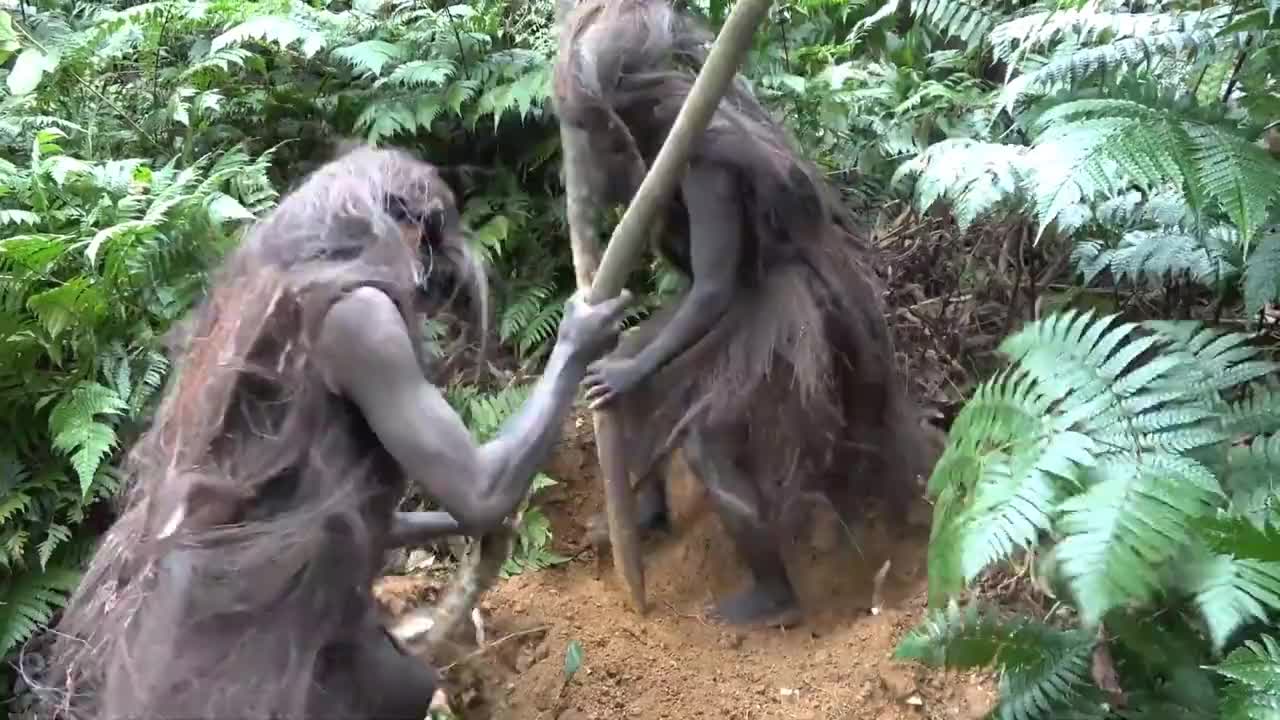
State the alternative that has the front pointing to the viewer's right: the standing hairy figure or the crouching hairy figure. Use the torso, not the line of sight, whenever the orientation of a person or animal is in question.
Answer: the crouching hairy figure

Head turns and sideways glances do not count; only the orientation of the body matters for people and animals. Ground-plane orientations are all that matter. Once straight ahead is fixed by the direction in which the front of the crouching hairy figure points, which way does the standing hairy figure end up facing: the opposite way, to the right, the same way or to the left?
the opposite way

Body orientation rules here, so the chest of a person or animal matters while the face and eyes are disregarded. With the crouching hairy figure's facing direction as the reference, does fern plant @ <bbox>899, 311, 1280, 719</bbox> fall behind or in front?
in front

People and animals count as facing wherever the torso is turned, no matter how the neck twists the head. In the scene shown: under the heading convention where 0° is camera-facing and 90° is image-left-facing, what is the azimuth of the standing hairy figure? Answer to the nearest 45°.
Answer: approximately 90°

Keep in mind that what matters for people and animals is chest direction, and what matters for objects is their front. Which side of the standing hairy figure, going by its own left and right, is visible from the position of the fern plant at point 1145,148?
back

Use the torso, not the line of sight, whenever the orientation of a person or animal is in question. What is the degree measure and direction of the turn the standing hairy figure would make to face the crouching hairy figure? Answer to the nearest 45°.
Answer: approximately 45° to its left

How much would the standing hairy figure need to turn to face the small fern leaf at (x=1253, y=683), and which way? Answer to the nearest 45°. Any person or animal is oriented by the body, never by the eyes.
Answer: approximately 135° to its left

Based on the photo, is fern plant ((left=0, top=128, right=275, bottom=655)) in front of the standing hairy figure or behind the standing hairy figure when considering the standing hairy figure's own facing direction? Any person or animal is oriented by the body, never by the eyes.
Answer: in front

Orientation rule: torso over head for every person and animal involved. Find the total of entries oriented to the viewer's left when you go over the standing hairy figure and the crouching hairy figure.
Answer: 1

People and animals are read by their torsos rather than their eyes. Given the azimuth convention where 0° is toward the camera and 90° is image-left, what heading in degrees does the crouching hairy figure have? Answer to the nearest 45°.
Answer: approximately 270°

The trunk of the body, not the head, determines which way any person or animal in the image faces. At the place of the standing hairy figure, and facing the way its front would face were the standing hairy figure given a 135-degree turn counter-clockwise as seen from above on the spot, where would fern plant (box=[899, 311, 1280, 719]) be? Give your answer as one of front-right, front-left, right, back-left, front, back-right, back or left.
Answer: front

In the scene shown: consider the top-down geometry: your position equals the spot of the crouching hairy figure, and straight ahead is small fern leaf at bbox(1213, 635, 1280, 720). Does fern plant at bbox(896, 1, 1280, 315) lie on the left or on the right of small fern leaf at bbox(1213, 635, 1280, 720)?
left
